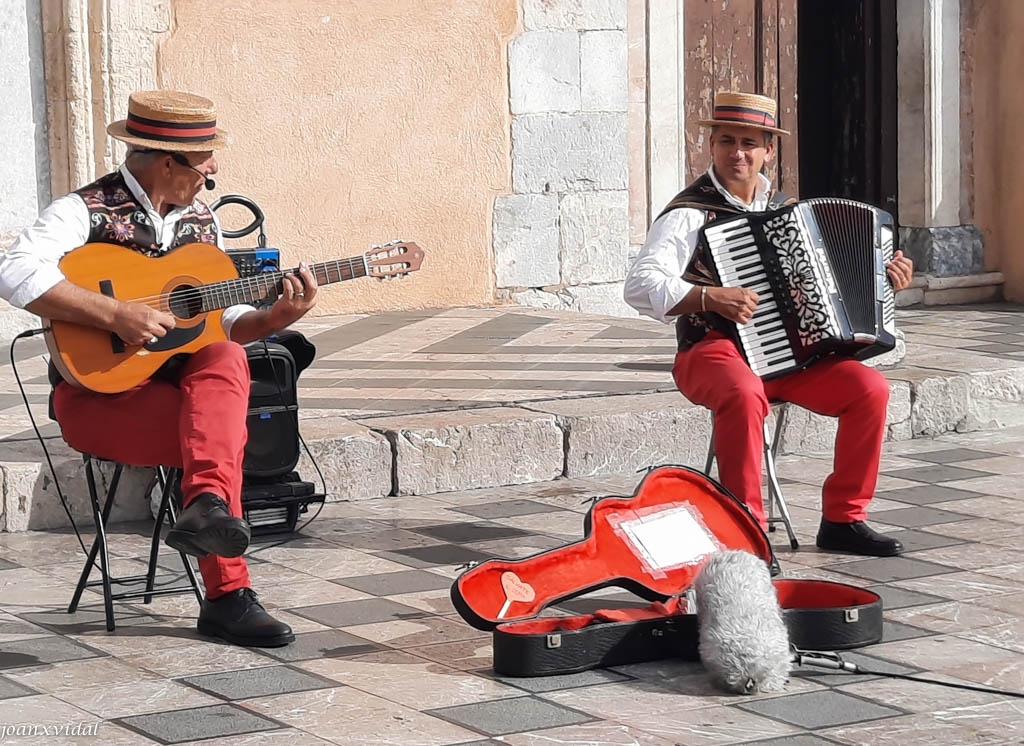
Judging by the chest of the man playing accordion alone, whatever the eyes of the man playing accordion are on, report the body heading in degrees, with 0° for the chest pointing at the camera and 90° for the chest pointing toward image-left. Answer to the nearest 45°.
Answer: approximately 315°

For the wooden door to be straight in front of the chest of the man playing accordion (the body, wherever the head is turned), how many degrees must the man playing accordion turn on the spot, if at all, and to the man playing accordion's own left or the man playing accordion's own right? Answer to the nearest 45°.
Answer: approximately 135° to the man playing accordion's own left

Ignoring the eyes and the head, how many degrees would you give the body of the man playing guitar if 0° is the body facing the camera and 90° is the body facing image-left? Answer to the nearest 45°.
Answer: approximately 315°

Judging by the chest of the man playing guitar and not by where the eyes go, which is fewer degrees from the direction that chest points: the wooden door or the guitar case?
the guitar case

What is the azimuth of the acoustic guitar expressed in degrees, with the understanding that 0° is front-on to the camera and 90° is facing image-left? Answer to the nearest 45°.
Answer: approximately 0°

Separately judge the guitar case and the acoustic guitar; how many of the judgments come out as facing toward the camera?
2

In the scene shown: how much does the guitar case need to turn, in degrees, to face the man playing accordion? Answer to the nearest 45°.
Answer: approximately 180°

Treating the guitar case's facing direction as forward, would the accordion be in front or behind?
behind

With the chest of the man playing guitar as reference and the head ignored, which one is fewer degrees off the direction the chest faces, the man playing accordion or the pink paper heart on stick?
the pink paper heart on stick

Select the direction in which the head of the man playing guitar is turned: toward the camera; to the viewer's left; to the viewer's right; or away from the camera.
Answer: to the viewer's right
